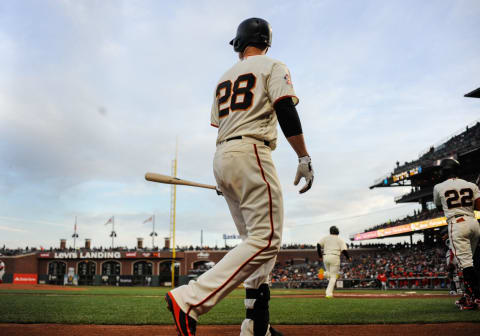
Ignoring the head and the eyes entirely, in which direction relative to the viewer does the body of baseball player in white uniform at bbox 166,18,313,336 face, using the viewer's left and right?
facing away from the viewer and to the right of the viewer

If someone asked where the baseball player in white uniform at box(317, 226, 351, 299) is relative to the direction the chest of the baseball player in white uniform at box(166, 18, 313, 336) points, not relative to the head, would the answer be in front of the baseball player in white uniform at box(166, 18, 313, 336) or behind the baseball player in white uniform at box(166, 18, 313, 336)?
in front

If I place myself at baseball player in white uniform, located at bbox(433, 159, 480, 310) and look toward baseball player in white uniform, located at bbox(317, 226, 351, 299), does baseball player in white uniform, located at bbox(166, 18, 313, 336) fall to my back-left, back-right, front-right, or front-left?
back-left

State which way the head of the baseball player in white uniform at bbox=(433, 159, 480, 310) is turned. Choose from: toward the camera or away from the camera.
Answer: away from the camera

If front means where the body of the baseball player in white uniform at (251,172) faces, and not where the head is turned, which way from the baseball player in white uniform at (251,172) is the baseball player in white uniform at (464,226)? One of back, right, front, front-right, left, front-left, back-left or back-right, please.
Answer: front
